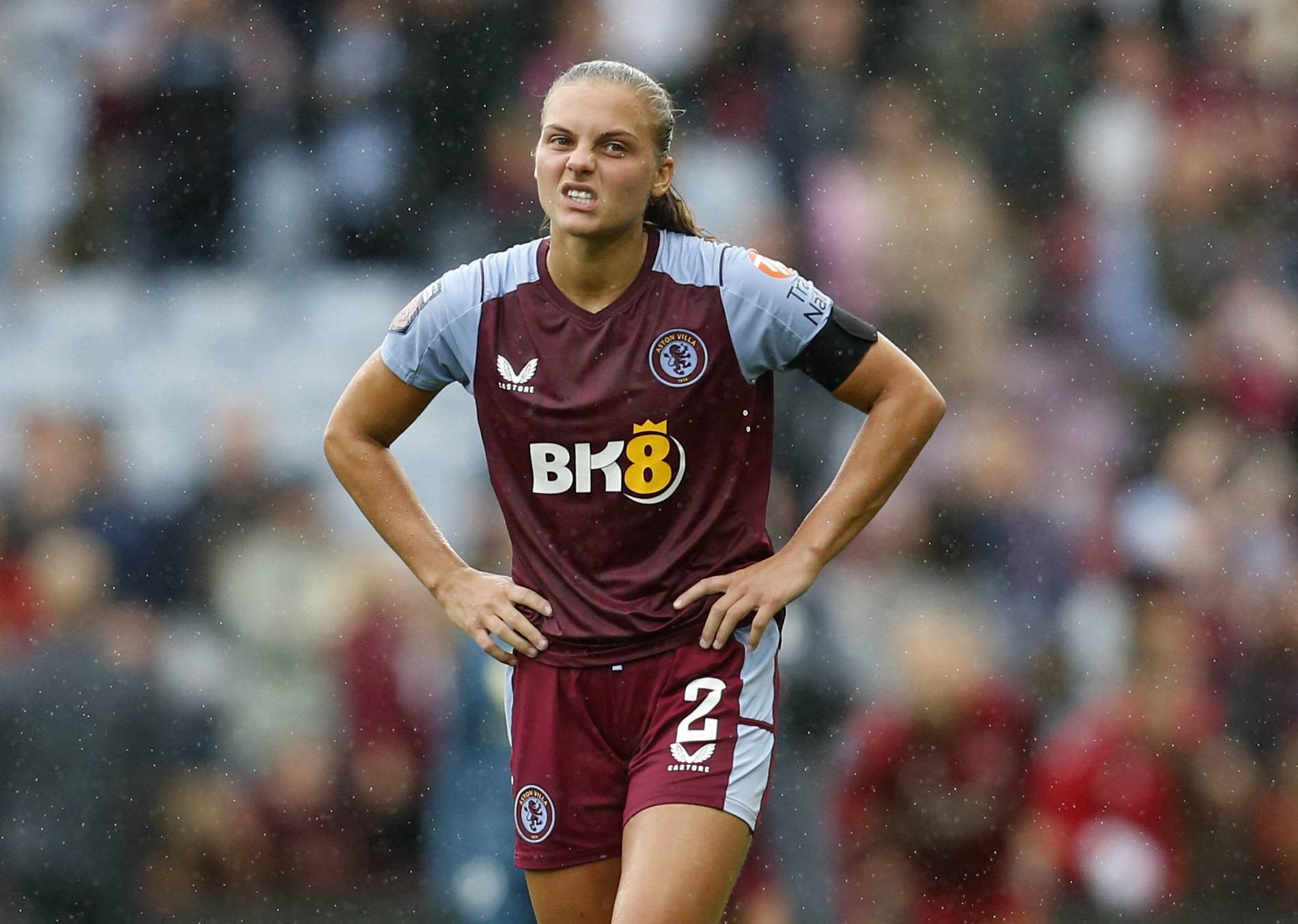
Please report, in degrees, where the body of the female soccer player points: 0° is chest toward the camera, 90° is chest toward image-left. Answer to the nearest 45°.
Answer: approximately 0°

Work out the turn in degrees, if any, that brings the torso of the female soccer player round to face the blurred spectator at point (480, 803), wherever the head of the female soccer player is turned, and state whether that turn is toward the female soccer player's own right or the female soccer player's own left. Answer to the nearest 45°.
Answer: approximately 180°

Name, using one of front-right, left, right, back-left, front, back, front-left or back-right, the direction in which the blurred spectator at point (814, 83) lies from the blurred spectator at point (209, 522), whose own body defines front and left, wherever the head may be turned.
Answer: left

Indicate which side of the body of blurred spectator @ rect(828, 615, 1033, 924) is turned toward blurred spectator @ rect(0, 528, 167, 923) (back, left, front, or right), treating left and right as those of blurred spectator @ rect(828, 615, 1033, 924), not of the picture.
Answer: right

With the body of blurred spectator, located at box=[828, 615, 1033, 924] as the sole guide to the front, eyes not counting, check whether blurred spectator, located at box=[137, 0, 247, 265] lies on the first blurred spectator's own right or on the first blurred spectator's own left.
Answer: on the first blurred spectator's own right

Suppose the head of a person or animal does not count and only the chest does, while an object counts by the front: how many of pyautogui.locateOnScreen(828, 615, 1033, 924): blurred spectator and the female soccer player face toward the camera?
2
